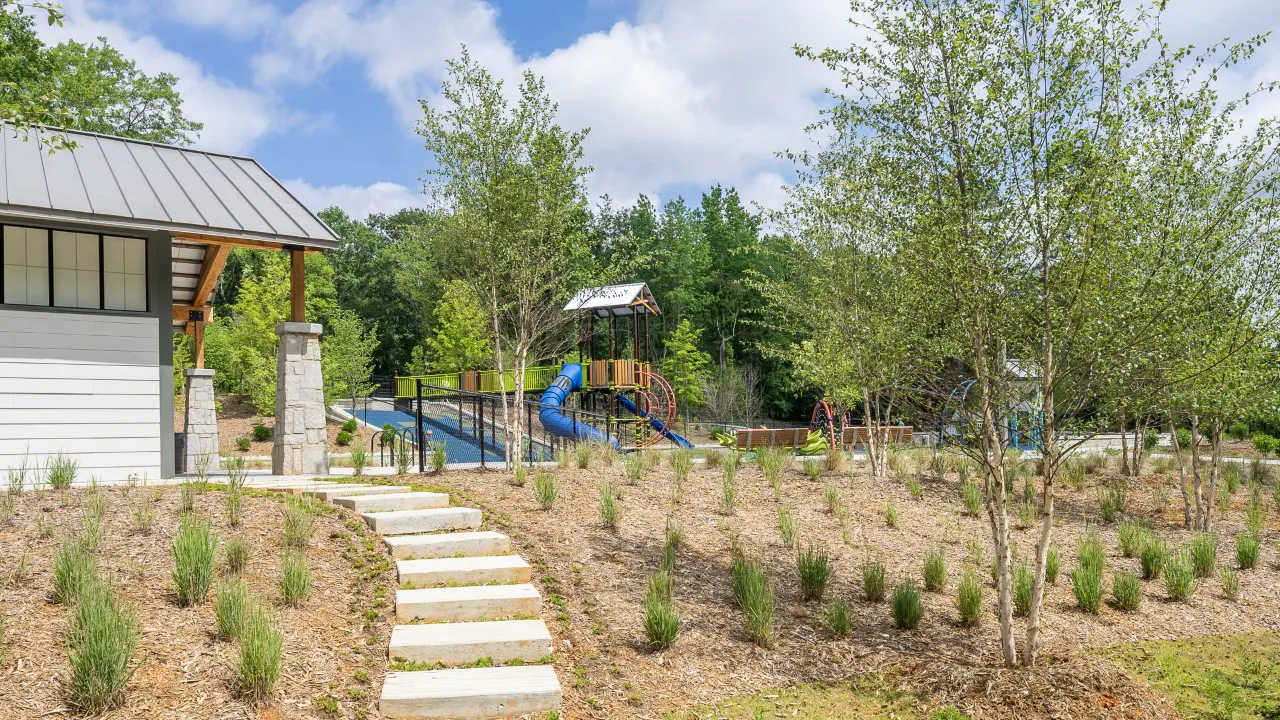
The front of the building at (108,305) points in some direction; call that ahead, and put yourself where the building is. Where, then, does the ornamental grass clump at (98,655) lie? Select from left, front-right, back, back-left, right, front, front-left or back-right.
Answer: right

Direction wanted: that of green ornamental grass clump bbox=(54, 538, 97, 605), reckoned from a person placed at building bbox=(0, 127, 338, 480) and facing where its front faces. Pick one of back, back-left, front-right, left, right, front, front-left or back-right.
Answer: right

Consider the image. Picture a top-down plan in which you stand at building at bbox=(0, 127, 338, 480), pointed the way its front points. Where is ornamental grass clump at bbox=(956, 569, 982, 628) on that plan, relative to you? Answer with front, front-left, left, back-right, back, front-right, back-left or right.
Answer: front-right

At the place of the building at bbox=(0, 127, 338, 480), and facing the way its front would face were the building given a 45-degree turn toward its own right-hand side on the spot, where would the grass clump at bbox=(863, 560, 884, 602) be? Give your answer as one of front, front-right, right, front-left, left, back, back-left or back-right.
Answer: front

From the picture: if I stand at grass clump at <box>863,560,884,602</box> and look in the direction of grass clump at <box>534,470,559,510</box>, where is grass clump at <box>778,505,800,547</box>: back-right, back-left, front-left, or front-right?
front-right

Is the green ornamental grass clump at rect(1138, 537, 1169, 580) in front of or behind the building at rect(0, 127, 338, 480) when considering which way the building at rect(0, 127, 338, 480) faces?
in front

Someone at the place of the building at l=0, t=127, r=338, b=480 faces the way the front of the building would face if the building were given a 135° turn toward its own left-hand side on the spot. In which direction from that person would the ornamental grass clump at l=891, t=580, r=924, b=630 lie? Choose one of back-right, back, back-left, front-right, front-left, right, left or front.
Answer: back

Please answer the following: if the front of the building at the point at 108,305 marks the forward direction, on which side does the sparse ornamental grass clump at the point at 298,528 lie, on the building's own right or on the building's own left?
on the building's own right

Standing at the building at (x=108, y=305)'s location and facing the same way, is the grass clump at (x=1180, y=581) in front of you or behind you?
in front

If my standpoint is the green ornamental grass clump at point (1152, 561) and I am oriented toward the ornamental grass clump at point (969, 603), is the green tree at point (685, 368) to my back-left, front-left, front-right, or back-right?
back-right

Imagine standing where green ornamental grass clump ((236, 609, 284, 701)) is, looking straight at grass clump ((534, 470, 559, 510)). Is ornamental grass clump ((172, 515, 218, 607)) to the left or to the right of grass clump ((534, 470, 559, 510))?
left

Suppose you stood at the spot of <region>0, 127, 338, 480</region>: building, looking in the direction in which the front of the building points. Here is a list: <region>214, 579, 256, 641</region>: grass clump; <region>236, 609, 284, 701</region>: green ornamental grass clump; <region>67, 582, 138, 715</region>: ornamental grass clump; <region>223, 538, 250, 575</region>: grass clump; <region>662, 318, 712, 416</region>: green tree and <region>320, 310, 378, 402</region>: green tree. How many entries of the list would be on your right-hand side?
4

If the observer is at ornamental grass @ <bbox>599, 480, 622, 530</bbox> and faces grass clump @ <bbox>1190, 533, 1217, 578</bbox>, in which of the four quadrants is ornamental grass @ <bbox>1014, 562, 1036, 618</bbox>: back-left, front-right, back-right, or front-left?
front-right

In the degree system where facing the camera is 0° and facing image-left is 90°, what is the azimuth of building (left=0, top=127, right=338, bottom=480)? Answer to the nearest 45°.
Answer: approximately 270°

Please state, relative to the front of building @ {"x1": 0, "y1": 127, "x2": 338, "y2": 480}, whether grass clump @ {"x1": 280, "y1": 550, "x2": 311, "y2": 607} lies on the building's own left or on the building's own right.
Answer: on the building's own right
